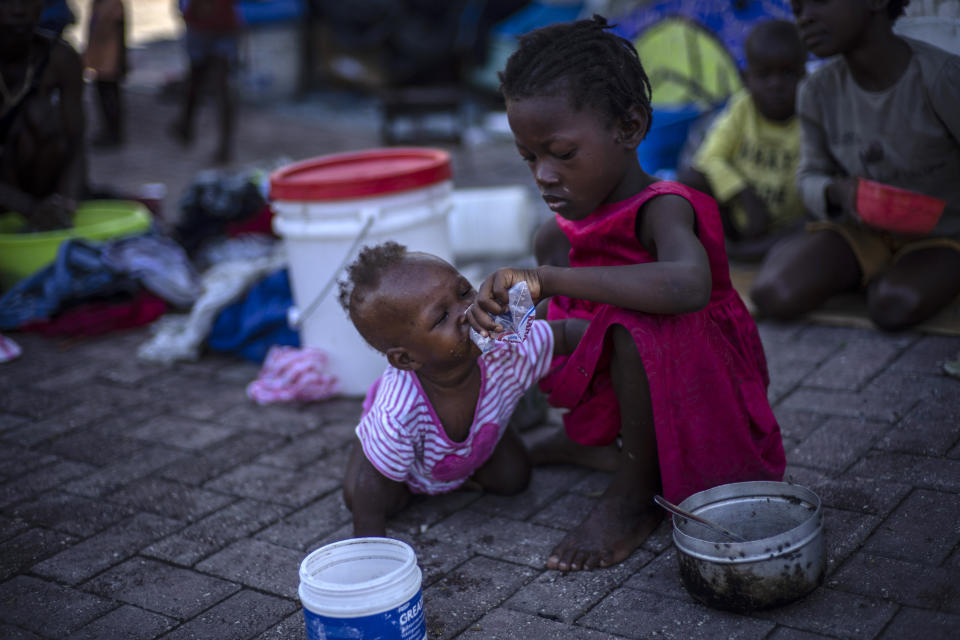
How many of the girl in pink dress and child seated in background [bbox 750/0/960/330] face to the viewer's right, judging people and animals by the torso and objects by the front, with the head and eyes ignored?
0

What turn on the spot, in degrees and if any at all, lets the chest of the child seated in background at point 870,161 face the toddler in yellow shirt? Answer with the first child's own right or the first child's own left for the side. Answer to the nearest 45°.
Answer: approximately 90° to the first child's own right

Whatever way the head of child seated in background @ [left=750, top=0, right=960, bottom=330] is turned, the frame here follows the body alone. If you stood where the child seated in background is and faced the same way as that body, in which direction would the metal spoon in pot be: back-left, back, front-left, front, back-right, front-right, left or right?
front-left

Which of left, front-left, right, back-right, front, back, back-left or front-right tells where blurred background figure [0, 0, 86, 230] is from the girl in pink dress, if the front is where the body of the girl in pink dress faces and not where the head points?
right

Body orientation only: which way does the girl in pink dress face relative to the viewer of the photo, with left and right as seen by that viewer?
facing the viewer and to the left of the viewer

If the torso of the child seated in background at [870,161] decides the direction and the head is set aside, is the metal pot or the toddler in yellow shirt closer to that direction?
the metal pot

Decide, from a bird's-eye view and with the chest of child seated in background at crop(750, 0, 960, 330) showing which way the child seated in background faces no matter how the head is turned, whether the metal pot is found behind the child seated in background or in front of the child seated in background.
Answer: in front

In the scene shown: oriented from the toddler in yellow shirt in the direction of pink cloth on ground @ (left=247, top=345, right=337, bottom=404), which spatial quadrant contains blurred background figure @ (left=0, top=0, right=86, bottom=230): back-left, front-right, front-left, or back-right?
front-right
